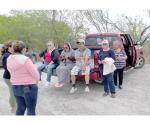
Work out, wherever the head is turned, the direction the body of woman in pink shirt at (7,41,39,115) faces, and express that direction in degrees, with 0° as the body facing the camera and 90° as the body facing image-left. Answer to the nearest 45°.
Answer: approximately 225°

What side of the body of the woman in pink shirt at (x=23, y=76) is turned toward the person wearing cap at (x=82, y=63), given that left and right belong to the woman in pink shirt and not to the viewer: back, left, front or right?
front

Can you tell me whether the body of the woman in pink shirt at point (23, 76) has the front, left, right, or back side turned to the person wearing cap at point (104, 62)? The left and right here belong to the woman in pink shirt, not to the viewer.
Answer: front
